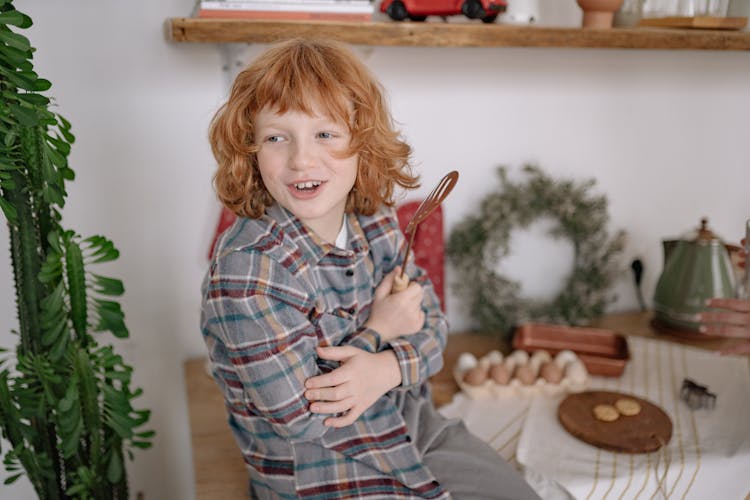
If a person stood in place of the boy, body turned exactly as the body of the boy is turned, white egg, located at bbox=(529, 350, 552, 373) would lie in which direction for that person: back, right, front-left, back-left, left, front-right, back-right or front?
left

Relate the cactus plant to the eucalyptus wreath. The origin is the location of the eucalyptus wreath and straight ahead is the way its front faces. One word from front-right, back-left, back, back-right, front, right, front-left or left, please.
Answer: front-right

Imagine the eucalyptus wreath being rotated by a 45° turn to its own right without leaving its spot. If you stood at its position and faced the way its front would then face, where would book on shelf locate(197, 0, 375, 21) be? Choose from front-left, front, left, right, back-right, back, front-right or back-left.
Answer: front

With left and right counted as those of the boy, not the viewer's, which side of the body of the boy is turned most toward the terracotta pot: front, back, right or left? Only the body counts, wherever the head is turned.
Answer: left

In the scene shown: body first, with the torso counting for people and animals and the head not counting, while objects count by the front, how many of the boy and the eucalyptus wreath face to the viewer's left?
0

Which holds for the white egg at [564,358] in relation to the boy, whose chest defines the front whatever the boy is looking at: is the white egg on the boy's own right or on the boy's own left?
on the boy's own left

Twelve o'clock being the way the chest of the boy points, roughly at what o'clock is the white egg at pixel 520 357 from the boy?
The white egg is roughly at 9 o'clock from the boy.

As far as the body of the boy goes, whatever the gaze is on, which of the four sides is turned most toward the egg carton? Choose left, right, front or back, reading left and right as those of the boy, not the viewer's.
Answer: left

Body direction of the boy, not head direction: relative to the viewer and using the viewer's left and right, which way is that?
facing the viewer and to the right of the viewer

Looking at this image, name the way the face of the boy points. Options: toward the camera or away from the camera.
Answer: toward the camera

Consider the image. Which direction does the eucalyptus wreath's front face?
toward the camera
